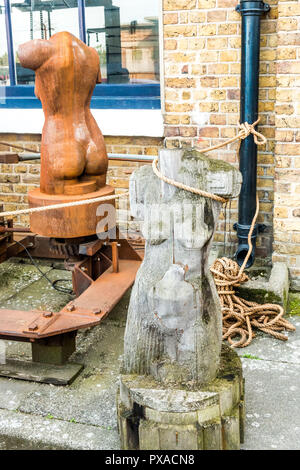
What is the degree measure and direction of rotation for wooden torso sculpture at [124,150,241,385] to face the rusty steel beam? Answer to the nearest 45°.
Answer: approximately 135° to its right

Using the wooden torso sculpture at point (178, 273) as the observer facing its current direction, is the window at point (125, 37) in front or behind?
behind

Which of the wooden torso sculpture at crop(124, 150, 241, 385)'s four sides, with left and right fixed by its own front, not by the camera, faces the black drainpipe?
back

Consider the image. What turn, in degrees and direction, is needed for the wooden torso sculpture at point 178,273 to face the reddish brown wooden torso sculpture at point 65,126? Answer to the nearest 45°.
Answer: approximately 135° to its right

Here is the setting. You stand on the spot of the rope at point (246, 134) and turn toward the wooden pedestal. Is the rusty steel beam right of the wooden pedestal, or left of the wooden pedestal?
right

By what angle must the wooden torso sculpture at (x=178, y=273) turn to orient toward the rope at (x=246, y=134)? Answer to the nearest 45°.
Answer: approximately 180°

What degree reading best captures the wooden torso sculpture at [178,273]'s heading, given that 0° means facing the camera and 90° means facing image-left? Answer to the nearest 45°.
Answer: approximately 0°
